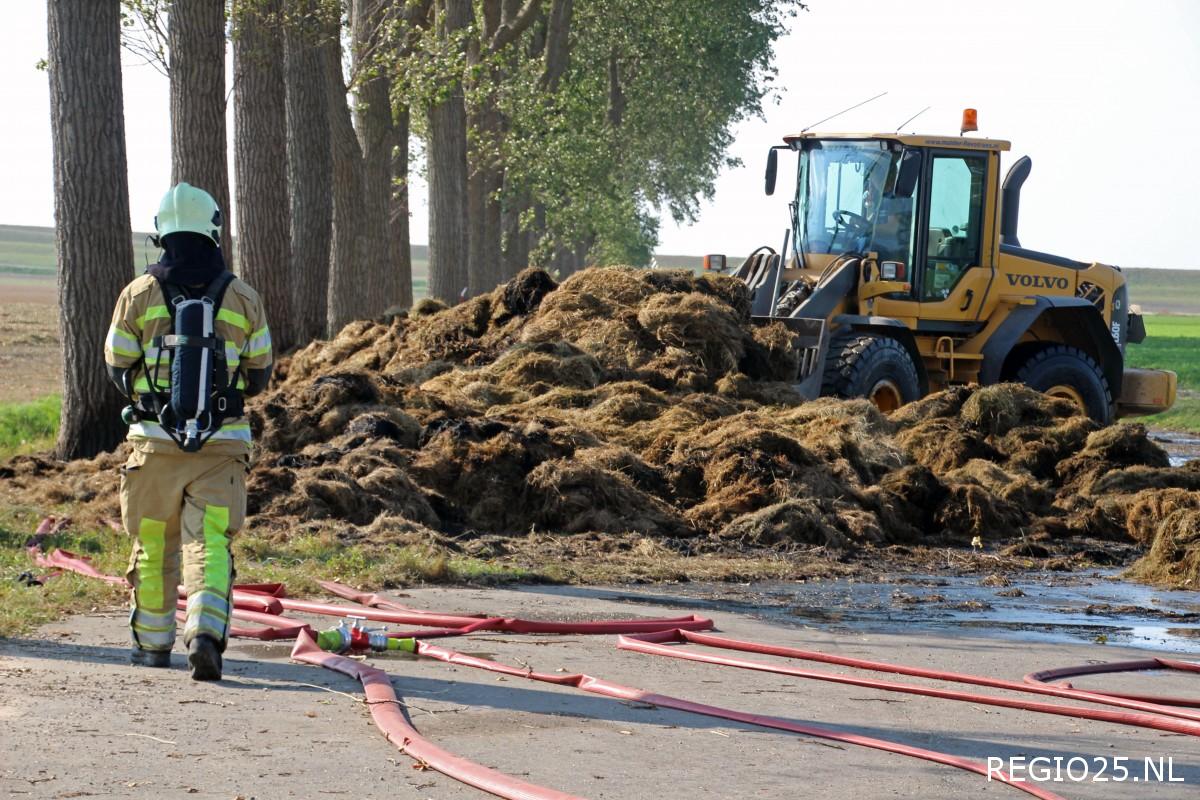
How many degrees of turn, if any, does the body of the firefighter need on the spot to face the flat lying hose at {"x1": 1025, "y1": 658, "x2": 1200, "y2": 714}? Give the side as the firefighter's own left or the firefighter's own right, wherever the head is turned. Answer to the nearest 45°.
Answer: approximately 90° to the firefighter's own right

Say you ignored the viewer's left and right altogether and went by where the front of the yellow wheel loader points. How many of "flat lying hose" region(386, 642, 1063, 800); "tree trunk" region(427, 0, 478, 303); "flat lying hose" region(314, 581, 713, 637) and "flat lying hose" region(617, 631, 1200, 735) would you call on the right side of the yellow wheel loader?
1

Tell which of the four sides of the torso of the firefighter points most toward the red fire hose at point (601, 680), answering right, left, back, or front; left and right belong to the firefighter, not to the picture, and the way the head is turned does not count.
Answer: right

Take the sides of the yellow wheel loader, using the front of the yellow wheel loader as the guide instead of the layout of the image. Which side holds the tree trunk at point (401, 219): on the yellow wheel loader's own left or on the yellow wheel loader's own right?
on the yellow wheel loader's own right

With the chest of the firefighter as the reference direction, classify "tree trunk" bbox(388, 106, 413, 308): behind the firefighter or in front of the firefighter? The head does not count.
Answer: in front

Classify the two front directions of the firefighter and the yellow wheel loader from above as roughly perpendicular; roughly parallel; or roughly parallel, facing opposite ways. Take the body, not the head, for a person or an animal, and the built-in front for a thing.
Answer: roughly perpendicular

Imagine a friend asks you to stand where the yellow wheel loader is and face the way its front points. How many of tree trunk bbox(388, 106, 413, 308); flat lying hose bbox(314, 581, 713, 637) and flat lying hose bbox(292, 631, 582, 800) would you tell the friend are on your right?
1

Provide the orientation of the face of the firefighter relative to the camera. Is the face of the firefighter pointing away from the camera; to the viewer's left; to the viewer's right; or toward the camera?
away from the camera

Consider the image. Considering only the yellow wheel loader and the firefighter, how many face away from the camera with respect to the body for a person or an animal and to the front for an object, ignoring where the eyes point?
1

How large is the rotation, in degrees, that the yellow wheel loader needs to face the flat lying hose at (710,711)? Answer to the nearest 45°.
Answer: approximately 45° to its left

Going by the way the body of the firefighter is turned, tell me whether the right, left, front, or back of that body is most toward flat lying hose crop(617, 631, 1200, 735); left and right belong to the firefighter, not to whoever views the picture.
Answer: right

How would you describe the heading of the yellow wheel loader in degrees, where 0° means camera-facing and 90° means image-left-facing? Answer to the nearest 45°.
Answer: approximately 45°

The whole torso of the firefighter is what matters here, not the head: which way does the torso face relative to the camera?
away from the camera

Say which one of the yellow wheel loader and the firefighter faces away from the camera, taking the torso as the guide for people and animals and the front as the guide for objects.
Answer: the firefighter
